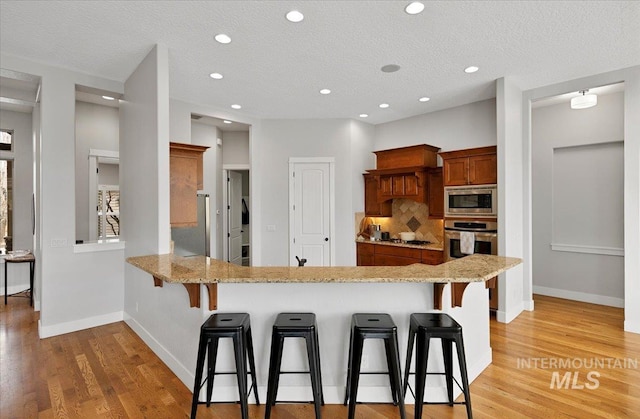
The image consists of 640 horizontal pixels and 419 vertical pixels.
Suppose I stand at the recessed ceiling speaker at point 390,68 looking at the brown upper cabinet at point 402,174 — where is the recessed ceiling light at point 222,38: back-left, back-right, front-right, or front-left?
back-left

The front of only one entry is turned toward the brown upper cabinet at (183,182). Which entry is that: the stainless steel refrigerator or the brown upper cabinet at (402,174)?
the brown upper cabinet at (402,174)

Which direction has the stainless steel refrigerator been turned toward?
to the viewer's right

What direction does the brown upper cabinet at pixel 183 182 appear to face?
to the viewer's right

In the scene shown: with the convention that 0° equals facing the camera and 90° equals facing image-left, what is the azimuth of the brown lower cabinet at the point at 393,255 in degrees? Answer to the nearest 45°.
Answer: approximately 45°

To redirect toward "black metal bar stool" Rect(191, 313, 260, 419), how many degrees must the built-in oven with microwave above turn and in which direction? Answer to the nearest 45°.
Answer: approximately 45° to its right

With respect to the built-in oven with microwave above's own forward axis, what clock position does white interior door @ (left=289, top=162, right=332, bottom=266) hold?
The white interior door is roughly at 3 o'clock from the built-in oven with microwave above.

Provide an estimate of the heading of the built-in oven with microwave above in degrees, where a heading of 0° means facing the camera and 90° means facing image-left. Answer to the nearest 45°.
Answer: approximately 0°

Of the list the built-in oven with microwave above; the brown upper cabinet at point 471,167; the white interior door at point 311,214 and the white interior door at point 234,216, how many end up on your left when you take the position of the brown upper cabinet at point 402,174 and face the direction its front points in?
2

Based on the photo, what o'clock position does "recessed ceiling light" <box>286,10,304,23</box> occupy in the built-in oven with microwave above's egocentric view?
The recessed ceiling light is roughly at 1 o'clock from the built-in oven with microwave above.

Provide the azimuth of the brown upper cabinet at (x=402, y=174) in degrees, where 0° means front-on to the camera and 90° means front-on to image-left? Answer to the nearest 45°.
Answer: approximately 45°
